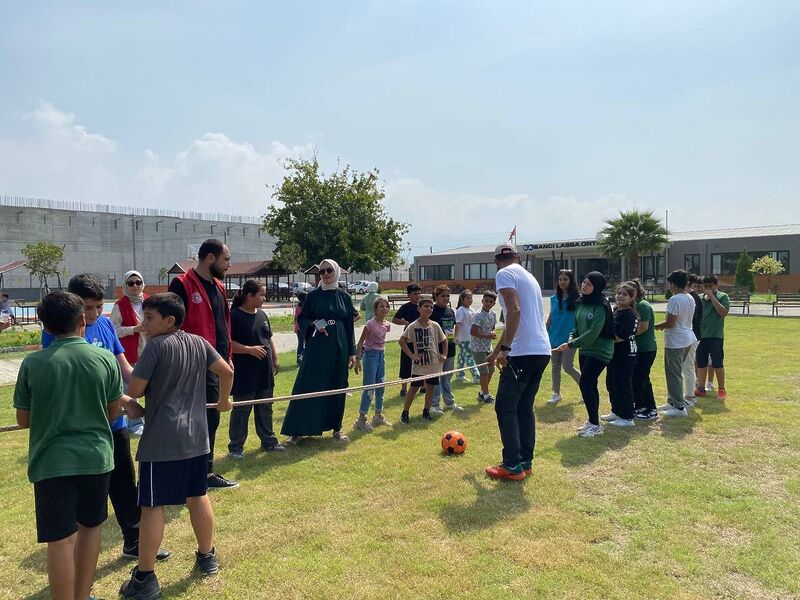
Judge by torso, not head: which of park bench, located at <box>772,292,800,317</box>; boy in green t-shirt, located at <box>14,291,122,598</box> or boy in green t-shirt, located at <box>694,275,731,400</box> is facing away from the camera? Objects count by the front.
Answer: boy in green t-shirt, located at <box>14,291,122,598</box>

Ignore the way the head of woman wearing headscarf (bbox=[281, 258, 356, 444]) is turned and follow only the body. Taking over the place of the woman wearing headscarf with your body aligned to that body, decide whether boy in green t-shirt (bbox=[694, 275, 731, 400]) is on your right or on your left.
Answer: on your left

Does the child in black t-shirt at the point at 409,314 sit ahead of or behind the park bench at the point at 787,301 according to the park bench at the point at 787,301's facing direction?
ahead

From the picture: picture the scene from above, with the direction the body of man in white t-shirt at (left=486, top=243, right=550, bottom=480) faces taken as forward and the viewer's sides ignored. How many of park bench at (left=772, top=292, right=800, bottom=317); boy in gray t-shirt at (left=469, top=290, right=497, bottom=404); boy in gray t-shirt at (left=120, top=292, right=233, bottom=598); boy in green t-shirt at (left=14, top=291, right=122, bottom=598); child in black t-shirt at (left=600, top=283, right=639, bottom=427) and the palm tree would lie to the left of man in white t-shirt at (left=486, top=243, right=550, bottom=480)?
2

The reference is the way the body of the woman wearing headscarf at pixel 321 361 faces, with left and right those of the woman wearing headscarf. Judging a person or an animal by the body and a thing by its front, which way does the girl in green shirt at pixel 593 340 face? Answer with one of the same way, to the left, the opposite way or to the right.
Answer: to the right

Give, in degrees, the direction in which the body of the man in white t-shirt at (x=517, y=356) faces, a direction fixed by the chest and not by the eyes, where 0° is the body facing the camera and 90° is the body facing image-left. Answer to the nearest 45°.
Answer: approximately 135°

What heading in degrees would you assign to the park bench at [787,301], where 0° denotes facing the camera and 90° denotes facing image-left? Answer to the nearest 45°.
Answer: approximately 0°

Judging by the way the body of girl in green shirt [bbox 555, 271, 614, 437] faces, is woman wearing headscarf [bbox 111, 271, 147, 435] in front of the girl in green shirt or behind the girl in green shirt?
in front

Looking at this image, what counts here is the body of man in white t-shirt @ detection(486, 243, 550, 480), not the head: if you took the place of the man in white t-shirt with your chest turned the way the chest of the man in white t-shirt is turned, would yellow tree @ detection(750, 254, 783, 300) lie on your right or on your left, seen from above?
on your right

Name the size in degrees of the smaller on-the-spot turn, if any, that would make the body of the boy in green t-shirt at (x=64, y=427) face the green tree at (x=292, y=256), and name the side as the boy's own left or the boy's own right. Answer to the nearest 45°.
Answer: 0° — they already face it

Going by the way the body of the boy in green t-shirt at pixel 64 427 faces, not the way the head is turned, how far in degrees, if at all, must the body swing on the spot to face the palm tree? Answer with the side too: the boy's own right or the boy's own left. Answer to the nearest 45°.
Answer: approximately 45° to the boy's own right

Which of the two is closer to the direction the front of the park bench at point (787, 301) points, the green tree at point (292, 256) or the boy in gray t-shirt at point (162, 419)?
the boy in gray t-shirt

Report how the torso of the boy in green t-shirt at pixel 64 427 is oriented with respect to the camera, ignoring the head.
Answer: away from the camera
